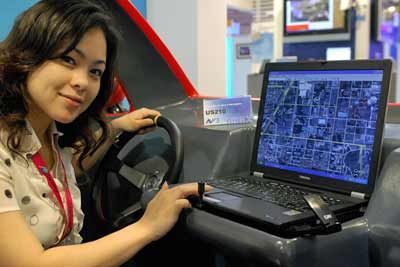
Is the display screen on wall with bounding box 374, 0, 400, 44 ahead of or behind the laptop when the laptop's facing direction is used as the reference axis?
behind

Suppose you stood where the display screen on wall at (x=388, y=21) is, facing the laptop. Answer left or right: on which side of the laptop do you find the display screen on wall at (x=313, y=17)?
right

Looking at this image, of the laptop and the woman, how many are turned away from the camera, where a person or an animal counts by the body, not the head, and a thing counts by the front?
0

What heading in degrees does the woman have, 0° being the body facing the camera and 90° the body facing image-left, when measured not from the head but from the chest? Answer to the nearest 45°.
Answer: approximately 315°

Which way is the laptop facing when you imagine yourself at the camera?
facing the viewer and to the left of the viewer

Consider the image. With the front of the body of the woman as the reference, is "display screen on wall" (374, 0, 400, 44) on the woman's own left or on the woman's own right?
on the woman's own left

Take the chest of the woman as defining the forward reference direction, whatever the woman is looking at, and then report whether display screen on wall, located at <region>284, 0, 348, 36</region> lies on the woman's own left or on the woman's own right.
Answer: on the woman's own left

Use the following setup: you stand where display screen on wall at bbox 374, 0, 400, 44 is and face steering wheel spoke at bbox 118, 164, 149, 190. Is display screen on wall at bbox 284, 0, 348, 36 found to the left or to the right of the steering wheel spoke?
right
